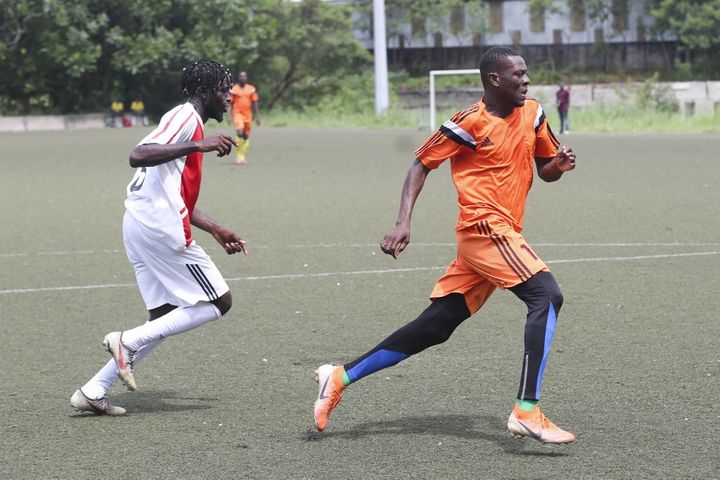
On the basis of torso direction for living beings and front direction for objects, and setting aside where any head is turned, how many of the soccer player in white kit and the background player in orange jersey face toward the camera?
1

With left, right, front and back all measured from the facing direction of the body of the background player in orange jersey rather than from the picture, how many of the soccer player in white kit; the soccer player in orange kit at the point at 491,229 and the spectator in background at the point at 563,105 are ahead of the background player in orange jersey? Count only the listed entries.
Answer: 2

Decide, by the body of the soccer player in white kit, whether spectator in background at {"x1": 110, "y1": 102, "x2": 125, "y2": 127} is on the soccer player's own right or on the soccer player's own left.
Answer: on the soccer player's own left

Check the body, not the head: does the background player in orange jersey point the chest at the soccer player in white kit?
yes

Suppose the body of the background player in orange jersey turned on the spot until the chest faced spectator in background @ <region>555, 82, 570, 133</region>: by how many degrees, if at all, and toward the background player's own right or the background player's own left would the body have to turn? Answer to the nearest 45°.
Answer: approximately 135° to the background player's own left

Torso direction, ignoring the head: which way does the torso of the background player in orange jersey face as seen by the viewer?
toward the camera

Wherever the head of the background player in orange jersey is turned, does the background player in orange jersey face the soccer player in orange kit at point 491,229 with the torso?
yes

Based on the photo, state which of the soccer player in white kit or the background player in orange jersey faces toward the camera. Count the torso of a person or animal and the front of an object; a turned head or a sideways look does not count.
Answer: the background player in orange jersey

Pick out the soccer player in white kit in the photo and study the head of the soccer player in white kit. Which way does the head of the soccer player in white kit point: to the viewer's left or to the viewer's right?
to the viewer's right

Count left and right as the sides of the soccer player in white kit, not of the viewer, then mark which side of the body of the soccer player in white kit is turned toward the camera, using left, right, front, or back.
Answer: right

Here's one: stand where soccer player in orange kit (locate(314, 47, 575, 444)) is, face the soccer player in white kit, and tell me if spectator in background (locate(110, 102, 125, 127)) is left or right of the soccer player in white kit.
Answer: right
